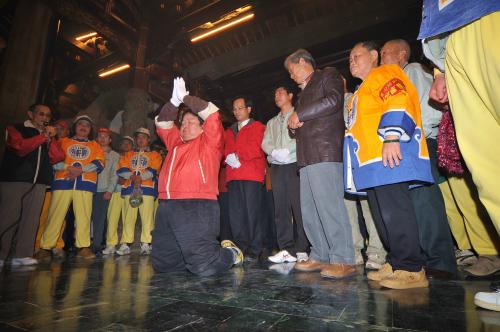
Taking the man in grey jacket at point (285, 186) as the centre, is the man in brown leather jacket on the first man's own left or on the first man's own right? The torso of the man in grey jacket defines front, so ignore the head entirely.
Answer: on the first man's own left

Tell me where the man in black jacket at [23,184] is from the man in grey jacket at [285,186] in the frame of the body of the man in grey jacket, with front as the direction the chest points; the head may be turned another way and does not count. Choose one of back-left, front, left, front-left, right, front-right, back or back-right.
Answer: front-right

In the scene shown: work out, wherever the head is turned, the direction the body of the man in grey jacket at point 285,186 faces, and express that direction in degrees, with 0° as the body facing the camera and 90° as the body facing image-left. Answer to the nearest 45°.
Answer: approximately 45°

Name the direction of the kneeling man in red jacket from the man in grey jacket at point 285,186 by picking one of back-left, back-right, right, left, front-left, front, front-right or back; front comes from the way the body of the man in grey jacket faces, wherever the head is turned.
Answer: front

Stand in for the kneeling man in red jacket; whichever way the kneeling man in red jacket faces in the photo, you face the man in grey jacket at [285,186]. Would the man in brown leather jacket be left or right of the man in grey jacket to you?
right

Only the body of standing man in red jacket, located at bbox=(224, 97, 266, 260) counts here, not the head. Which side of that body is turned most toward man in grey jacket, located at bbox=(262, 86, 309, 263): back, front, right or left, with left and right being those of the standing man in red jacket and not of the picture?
left

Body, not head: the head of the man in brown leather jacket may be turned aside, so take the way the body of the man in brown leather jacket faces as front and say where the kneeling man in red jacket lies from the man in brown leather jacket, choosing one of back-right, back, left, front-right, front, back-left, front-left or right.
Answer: front

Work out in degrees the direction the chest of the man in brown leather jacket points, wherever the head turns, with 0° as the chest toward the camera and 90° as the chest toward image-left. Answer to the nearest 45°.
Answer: approximately 90°

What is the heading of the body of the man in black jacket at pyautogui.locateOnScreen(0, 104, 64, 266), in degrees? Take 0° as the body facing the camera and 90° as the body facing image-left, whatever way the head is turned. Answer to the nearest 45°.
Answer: approximately 315°

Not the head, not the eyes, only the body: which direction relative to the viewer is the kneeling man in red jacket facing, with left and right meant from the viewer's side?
facing the viewer and to the left of the viewer
